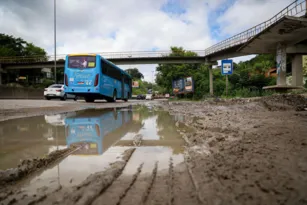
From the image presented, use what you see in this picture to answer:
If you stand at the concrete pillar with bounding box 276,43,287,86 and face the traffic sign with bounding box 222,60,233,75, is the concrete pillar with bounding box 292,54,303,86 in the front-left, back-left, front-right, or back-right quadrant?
back-right

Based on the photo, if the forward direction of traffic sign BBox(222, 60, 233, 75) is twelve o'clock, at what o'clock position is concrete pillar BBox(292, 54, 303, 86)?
The concrete pillar is roughly at 8 o'clock from the traffic sign.

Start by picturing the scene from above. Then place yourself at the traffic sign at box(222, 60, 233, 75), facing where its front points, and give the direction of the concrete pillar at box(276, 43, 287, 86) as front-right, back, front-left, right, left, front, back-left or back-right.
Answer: left

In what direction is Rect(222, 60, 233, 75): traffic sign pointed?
toward the camera
